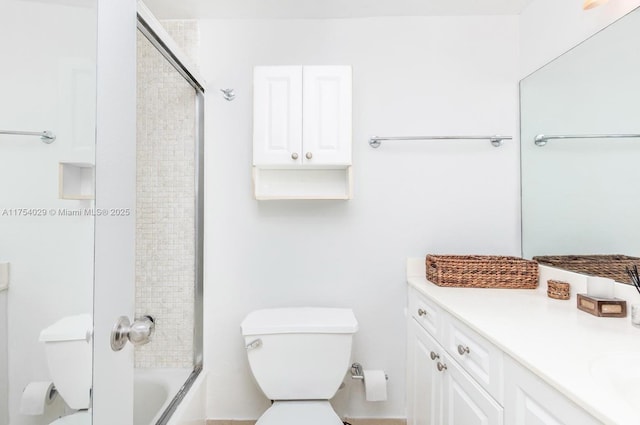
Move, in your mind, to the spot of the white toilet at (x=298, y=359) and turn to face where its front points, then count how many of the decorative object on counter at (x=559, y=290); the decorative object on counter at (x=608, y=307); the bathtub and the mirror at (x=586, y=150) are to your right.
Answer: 1

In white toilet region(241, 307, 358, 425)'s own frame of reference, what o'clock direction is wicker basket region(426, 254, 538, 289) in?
The wicker basket is roughly at 9 o'clock from the white toilet.

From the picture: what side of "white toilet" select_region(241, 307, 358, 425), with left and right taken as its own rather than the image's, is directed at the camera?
front

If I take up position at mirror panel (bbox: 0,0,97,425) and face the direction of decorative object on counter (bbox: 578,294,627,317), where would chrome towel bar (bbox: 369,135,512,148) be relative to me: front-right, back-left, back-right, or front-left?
front-left

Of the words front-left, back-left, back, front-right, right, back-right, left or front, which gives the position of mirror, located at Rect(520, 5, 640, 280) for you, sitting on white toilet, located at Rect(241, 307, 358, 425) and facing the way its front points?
left

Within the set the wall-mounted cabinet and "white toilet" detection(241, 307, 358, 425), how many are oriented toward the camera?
2

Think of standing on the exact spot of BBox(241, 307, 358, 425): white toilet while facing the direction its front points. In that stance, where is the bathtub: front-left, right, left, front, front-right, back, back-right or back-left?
right

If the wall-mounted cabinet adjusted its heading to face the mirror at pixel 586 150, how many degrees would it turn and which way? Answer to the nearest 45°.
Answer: approximately 90° to its left

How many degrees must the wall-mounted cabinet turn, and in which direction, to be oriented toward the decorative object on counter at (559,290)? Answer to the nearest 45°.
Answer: approximately 90° to its left

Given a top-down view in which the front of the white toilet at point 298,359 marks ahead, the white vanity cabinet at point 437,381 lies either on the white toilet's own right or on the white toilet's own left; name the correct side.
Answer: on the white toilet's own left

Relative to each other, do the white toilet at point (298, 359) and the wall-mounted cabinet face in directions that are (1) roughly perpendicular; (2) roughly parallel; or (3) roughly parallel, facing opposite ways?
roughly parallel

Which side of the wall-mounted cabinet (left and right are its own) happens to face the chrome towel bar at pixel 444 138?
left

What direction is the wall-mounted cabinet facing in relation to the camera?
toward the camera

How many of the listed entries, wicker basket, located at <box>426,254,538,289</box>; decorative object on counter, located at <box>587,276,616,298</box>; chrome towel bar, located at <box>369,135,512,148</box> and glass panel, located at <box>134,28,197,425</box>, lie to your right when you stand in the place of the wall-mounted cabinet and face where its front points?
1
